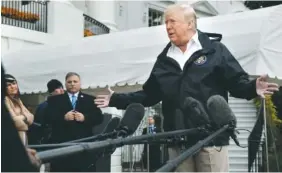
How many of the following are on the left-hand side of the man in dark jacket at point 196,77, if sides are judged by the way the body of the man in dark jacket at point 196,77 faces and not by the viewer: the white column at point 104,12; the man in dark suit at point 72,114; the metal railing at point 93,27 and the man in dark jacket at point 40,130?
0

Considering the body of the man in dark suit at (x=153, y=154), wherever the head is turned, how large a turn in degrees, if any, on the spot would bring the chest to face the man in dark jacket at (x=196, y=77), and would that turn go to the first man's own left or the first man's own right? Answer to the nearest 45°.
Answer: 0° — they already face them

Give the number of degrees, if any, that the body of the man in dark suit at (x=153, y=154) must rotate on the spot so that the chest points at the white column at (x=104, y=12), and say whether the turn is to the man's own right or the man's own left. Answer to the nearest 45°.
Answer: approximately 180°

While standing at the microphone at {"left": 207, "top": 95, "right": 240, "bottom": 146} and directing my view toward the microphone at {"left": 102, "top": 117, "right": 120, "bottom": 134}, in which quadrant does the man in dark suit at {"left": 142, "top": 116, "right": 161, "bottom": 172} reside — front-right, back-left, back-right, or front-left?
front-right

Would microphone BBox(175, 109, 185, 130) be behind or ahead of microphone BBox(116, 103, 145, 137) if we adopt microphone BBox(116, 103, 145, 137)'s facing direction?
ahead

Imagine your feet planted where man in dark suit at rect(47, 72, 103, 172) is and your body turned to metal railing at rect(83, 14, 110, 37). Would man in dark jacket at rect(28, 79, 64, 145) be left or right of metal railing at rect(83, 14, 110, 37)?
left

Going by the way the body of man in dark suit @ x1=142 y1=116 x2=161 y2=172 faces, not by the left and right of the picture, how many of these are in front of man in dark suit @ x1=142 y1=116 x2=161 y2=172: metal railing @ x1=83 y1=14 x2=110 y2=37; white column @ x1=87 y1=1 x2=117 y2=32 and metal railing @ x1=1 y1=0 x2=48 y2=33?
0

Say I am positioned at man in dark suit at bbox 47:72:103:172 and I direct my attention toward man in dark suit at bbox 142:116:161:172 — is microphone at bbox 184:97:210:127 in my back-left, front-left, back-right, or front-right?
back-right

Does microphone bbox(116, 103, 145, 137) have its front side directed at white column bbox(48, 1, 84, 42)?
no

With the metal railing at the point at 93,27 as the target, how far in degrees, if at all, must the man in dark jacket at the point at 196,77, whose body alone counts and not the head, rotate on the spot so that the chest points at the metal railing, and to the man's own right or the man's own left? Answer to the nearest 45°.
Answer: approximately 135° to the man's own right

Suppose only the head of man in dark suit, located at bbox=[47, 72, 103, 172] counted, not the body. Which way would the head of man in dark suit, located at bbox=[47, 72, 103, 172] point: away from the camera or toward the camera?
toward the camera

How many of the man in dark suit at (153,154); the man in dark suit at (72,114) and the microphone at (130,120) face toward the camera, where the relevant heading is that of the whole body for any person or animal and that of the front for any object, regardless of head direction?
2

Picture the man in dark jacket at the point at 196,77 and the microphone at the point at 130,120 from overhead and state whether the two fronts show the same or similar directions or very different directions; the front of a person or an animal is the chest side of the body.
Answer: very different directions

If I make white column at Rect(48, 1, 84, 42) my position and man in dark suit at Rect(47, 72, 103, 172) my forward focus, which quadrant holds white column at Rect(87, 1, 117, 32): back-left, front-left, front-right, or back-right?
back-left

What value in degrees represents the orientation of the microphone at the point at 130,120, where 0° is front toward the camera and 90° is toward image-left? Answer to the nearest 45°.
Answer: approximately 225°

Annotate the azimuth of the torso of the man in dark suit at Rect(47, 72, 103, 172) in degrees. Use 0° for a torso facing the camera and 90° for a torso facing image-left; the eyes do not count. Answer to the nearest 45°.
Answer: approximately 0°

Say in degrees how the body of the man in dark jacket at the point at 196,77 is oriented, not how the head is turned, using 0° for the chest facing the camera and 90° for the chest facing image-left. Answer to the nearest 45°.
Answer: approximately 45°

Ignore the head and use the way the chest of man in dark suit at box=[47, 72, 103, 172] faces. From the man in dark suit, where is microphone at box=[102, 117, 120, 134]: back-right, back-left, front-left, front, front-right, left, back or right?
front

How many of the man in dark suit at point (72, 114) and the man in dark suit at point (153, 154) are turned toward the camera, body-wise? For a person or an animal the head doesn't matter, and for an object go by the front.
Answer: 2

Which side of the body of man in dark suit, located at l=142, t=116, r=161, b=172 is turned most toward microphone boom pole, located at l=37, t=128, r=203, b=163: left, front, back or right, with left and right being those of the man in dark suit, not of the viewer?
front

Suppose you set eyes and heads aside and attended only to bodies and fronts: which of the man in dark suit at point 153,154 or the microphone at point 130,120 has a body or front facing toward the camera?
the man in dark suit
